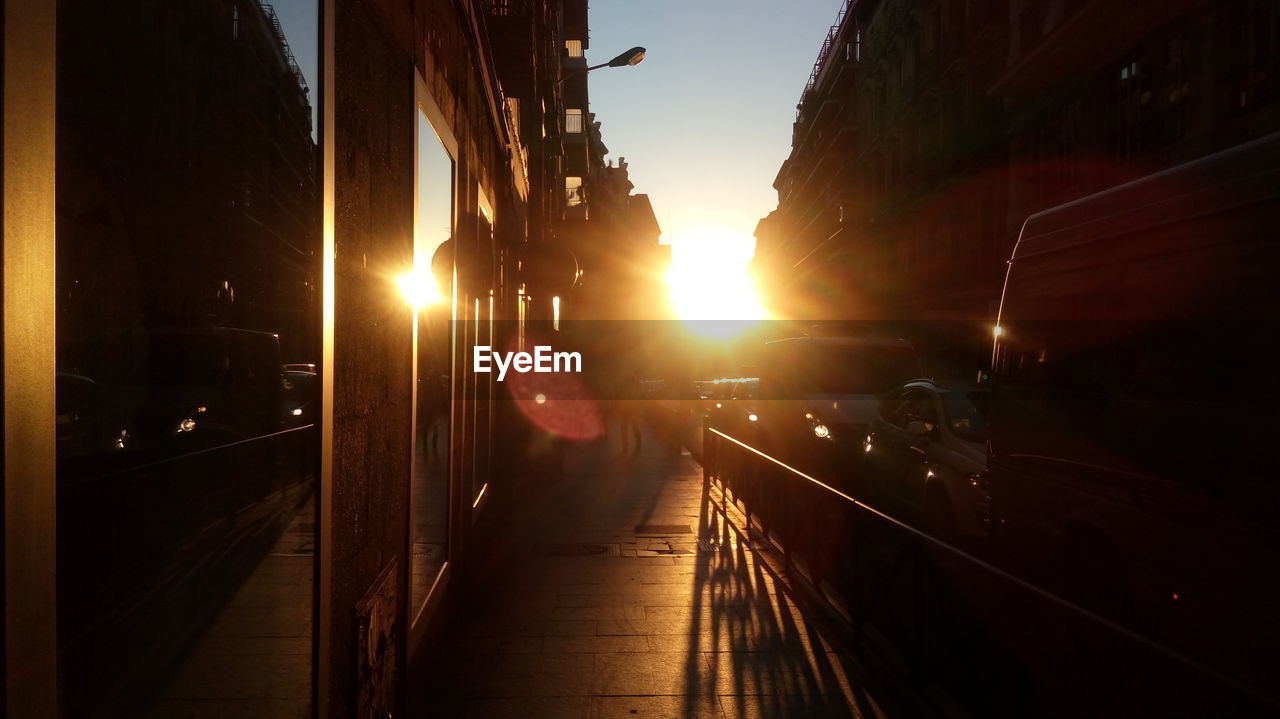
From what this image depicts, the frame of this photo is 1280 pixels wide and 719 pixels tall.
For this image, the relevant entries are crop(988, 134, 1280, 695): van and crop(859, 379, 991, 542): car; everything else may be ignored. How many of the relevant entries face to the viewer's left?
0

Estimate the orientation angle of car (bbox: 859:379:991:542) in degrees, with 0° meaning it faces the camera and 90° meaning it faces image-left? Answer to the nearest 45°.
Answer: approximately 315°

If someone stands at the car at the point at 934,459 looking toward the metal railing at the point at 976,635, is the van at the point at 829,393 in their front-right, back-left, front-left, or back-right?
back-right
